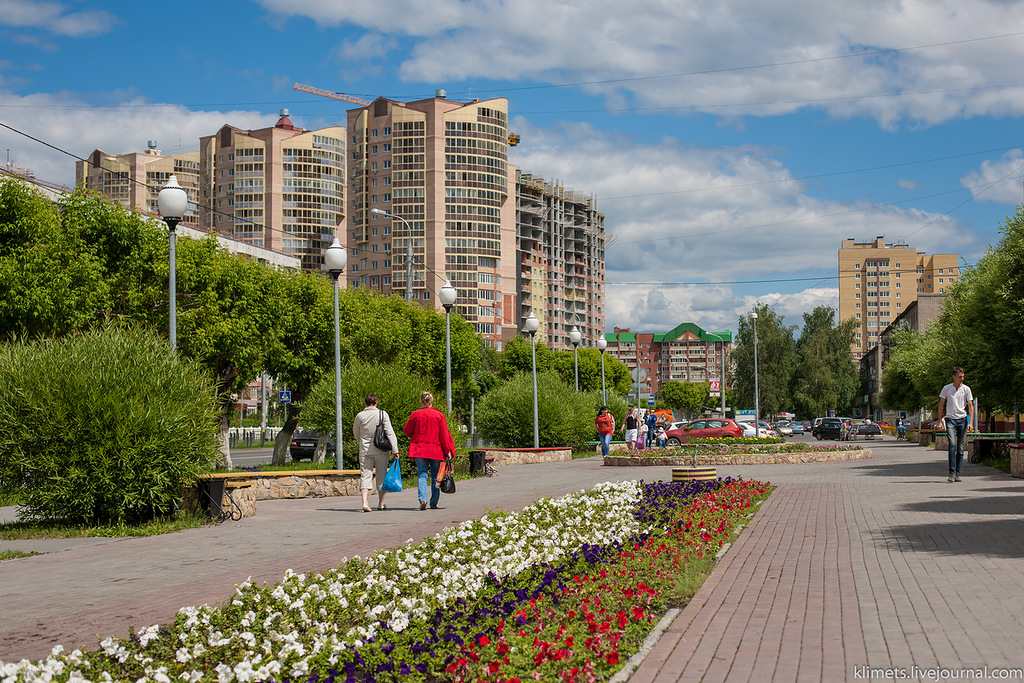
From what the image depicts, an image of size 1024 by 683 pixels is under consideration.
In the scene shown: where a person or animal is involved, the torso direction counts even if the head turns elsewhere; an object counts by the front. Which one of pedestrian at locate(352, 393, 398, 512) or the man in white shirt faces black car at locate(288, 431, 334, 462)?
the pedestrian

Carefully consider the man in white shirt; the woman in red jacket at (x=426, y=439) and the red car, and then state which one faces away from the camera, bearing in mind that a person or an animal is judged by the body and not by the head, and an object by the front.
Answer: the woman in red jacket

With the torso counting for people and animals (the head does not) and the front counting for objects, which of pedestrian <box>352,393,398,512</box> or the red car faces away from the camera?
the pedestrian

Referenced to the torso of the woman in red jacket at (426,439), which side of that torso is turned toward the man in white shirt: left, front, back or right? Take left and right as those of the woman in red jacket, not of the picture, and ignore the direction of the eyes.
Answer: right

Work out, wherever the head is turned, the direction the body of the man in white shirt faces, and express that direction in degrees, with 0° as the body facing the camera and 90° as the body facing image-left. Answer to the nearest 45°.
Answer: approximately 0°

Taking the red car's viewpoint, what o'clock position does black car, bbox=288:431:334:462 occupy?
The black car is roughly at 11 o'clock from the red car.

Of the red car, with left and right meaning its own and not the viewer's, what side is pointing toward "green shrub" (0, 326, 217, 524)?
left

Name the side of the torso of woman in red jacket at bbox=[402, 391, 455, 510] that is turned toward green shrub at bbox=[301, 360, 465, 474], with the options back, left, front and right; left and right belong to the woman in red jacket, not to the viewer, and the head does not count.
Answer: front

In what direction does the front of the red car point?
to the viewer's left

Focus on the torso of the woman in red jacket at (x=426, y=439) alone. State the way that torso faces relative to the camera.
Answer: away from the camera

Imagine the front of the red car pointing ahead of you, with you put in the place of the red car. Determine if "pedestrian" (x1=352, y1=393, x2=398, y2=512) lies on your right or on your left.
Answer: on your left

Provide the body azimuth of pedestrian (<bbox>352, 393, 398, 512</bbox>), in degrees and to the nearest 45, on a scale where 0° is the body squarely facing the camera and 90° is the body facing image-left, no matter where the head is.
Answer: approximately 180°

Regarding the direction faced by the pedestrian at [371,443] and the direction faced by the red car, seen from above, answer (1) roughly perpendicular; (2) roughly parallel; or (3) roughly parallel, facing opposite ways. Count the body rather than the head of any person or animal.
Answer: roughly perpendicular
